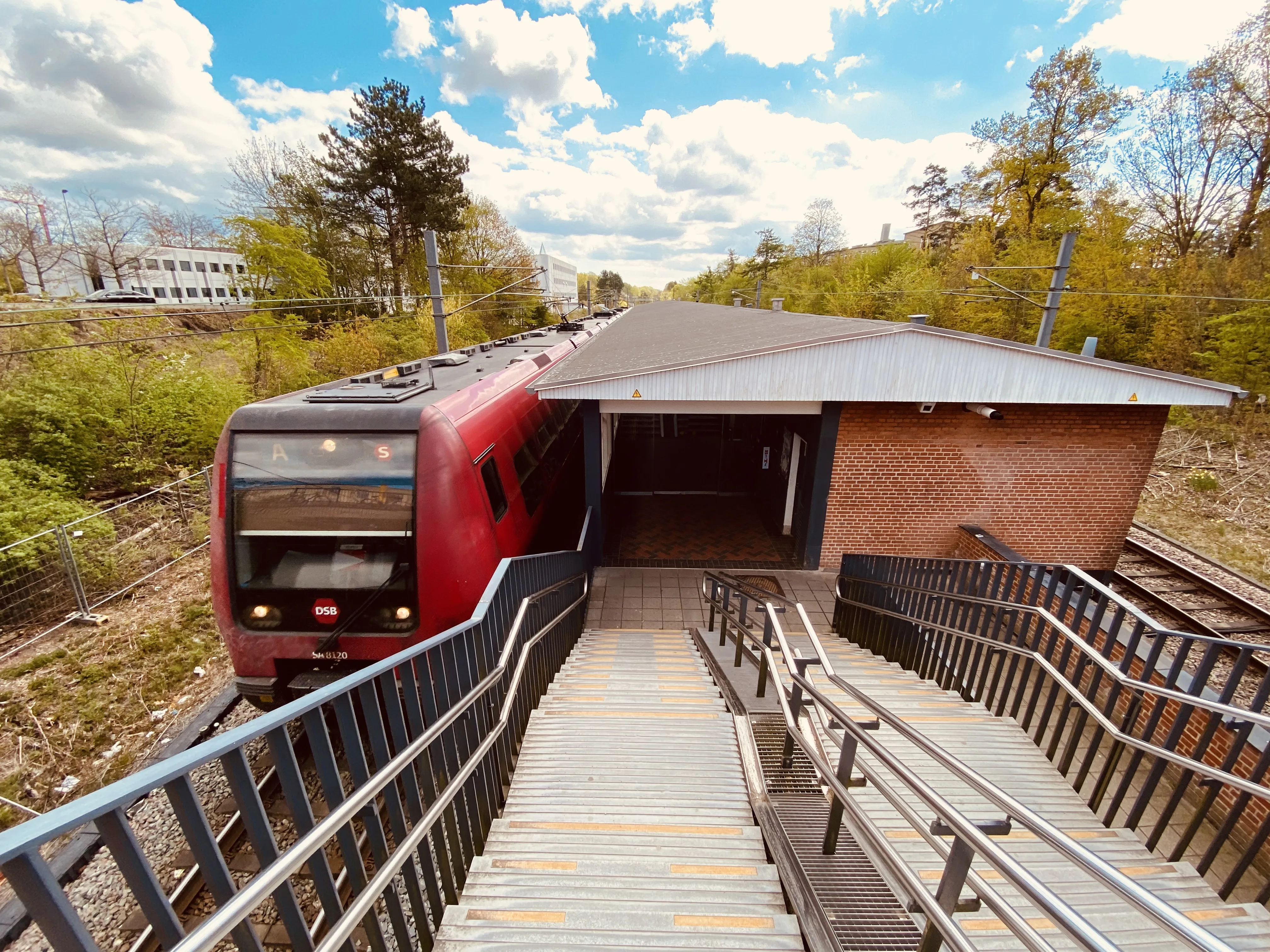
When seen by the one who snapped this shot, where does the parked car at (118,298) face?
facing to the left of the viewer

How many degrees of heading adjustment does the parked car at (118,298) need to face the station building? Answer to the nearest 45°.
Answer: approximately 90° to its left

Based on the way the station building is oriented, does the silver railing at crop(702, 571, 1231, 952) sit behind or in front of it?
in front

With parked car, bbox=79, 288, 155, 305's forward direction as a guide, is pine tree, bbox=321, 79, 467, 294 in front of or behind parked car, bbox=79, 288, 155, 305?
behind

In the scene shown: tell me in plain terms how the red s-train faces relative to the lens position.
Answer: facing the viewer and to the left of the viewer

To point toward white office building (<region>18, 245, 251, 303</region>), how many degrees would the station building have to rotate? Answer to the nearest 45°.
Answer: approximately 90° to its right

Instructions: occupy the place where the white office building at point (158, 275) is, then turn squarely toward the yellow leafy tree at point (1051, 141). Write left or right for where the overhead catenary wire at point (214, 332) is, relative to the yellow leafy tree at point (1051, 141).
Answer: right

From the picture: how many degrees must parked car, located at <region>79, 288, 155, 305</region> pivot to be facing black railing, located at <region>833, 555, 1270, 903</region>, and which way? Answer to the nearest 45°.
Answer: approximately 90° to its left

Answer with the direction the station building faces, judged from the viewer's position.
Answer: facing the viewer

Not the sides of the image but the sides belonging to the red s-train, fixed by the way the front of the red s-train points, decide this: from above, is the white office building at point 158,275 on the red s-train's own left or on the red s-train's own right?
on the red s-train's own right

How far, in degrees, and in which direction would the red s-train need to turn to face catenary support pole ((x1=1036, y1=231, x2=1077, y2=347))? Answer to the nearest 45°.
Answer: approximately 135° to its left

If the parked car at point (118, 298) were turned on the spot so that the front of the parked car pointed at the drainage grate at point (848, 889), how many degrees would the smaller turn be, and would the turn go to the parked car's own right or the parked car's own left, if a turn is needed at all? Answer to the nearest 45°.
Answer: approximately 90° to the parked car's own left

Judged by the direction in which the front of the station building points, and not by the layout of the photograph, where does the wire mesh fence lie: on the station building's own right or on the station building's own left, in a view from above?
on the station building's own right
